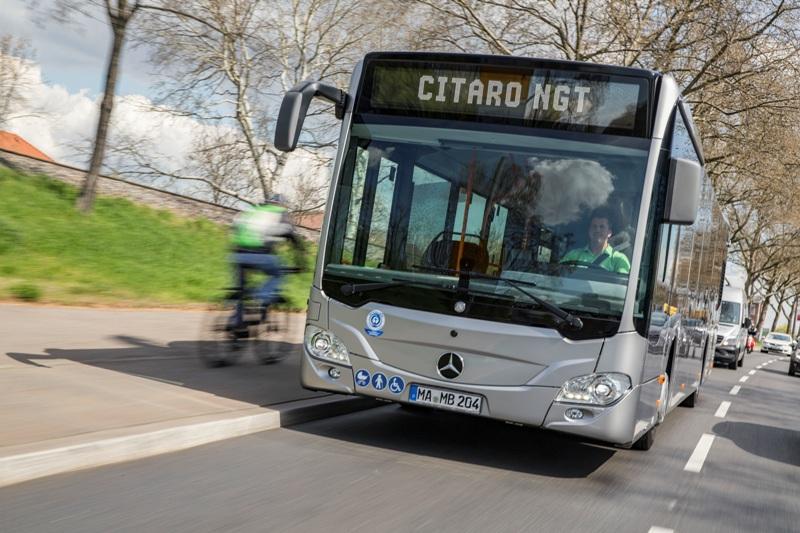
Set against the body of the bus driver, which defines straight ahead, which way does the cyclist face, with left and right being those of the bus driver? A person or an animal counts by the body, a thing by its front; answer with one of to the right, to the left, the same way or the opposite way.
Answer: the opposite way

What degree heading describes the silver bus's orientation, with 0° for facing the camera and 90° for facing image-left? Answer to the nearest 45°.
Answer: approximately 45°

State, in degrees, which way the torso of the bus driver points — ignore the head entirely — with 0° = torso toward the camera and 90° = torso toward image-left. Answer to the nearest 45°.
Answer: approximately 45°

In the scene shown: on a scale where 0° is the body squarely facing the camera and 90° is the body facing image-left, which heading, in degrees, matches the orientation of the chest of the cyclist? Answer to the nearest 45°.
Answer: approximately 225°

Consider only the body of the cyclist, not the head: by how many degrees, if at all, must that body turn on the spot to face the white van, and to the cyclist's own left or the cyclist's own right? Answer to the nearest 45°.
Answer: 0° — they already face it

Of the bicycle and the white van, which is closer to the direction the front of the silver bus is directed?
the bicycle

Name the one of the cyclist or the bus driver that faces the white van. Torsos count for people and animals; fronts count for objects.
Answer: the cyclist

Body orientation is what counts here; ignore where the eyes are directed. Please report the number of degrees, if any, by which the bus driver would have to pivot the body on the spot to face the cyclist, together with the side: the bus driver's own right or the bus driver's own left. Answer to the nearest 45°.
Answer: approximately 90° to the bus driver's own right

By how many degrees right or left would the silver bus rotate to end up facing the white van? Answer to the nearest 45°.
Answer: approximately 135° to its right
